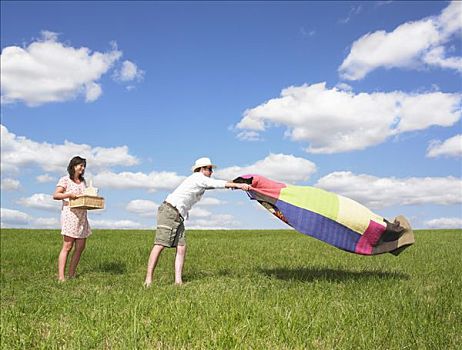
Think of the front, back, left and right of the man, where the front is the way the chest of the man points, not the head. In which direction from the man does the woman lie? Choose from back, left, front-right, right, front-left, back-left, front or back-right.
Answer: back-left

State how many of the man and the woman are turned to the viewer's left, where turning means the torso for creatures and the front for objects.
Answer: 0

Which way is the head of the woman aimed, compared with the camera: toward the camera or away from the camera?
toward the camera

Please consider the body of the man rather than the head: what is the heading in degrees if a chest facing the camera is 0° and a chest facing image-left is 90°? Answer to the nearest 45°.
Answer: approximately 270°

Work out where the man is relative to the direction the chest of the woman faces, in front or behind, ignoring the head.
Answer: in front

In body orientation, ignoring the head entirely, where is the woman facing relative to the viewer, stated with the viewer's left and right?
facing the viewer and to the right of the viewer
